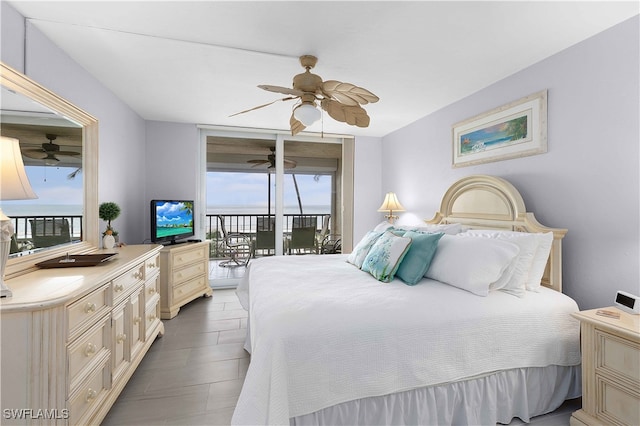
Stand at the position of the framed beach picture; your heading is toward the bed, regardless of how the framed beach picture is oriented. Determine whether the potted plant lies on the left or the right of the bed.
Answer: right

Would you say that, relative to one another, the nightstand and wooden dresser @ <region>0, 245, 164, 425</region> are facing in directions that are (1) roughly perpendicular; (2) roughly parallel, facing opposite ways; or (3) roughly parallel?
roughly parallel, facing opposite ways

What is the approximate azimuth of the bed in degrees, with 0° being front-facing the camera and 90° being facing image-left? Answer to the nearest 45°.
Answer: approximately 45°

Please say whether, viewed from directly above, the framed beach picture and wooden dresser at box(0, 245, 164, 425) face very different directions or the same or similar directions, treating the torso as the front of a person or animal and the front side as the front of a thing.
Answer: very different directions

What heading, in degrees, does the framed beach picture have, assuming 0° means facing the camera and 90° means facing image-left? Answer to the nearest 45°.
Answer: approximately 45°

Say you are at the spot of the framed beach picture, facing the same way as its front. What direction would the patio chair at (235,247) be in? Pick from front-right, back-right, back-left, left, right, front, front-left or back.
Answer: front-right

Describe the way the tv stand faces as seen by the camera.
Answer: facing the viewer and to the right of the viewer

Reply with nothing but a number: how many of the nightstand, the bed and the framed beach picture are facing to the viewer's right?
0

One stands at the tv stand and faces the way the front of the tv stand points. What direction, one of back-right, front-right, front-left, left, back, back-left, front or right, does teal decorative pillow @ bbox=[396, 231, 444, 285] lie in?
front

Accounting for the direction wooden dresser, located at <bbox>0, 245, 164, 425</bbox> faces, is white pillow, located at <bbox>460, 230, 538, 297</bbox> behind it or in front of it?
in front

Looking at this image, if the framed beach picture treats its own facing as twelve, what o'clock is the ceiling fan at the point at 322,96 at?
The ceiling fan is roughly at 12 o'clock from the framed beach picture.

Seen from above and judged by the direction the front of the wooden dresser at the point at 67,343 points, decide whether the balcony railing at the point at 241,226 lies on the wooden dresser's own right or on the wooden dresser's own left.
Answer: on the wooden dresser's own left
